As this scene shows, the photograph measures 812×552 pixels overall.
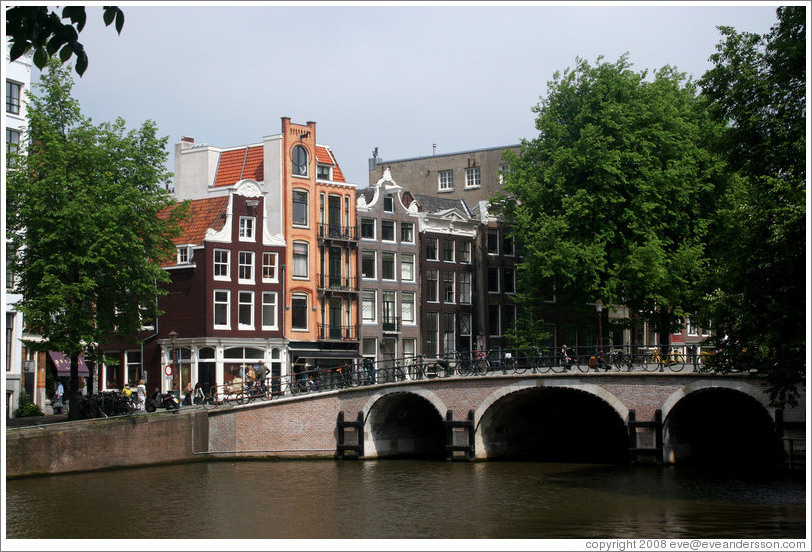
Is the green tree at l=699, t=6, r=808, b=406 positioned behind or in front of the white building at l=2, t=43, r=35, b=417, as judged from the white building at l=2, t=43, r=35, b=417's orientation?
in front

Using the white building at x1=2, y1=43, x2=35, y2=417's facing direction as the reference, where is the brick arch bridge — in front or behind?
in front

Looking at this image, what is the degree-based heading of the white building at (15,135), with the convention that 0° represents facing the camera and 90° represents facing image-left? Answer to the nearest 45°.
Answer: approximately 315°

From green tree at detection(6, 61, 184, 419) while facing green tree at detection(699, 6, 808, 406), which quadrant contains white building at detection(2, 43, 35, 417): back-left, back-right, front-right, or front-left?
back-left

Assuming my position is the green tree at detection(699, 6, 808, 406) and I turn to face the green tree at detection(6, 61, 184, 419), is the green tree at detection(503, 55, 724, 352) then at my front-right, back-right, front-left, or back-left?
front-right

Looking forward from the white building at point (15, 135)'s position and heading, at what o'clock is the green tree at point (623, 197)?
The green tree is roughly at 11 o'clock from the white building.

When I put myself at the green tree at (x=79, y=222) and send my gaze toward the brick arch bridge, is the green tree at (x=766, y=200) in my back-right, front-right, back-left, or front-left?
front-right

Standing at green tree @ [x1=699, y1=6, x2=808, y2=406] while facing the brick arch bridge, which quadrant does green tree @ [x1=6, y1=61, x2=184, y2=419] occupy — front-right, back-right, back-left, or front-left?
front-left

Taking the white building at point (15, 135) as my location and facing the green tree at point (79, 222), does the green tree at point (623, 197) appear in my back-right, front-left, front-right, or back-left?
front-left
